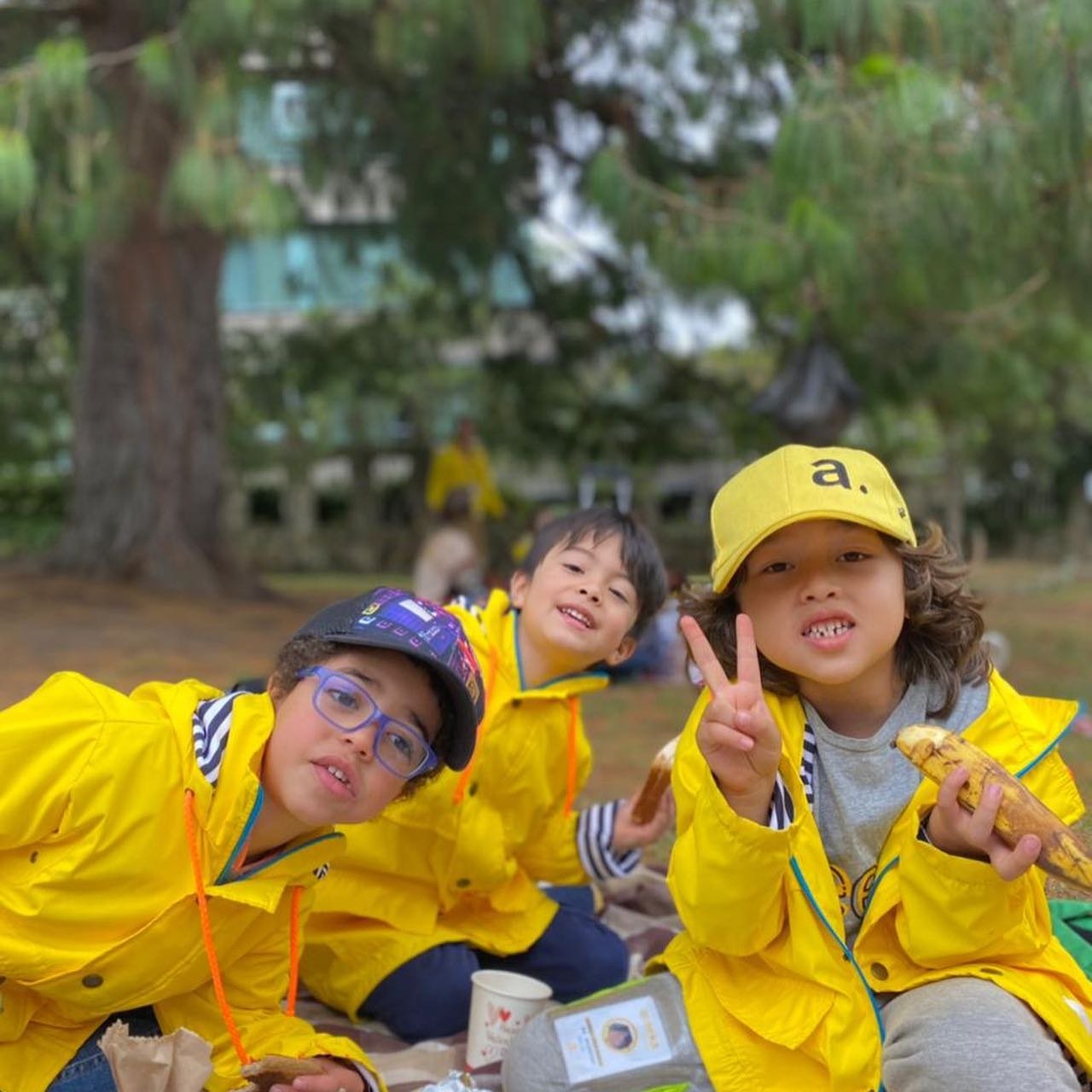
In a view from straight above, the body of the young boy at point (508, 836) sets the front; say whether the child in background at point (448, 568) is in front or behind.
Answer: behind

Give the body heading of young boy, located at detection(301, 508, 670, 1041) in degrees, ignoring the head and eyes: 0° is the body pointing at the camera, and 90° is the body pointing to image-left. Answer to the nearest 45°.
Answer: approximately 315°
